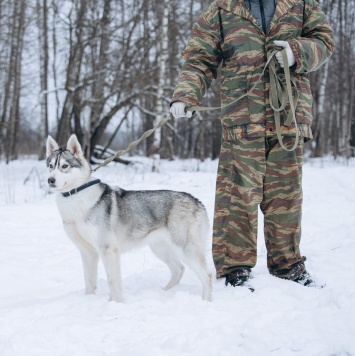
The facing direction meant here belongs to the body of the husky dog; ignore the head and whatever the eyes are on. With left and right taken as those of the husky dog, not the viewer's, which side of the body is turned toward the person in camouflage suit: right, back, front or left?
back

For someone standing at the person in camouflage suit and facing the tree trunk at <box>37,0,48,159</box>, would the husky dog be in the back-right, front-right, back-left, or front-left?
front-left

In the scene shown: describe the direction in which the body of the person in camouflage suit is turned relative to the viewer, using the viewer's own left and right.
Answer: facing the viewer

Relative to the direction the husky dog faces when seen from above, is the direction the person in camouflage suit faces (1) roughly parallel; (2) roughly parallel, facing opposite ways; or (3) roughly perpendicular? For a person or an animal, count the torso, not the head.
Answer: roughly perpendicular

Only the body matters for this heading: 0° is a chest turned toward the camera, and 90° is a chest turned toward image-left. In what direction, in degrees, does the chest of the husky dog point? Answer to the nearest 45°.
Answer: approximately 90°

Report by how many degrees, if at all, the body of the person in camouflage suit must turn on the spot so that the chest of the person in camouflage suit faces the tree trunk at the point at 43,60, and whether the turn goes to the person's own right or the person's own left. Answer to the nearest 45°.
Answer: approximately 135° to the person's own right

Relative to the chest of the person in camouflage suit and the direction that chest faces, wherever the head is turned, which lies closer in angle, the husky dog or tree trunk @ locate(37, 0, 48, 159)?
the husky dog

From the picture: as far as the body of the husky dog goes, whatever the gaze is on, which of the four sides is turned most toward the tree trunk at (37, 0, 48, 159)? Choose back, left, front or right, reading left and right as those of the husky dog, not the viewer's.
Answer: right

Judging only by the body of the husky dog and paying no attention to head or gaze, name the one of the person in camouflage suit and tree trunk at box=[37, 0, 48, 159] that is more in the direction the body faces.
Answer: the tree trunk

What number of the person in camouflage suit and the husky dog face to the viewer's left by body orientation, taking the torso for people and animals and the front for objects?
1

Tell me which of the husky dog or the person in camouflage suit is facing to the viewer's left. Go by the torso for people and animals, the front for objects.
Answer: the husky dog
